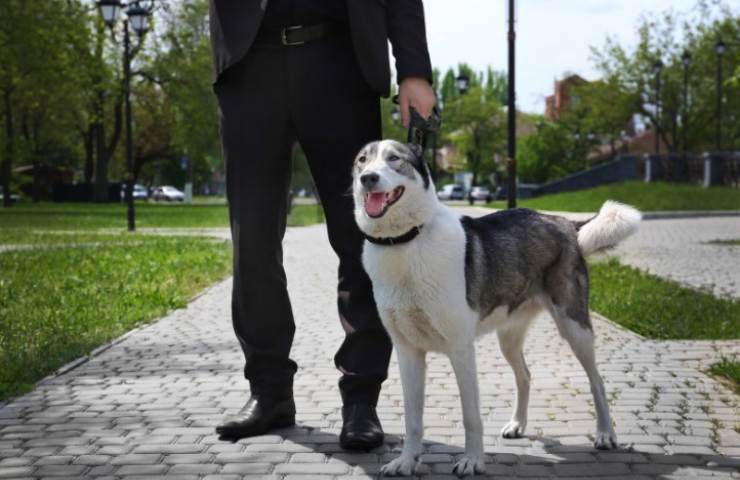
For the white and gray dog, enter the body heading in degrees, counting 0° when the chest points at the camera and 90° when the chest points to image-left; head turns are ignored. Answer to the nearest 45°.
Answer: approximately 45°

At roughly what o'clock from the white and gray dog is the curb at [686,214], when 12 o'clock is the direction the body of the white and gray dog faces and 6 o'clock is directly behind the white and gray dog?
The curb is roughly at 5 o'clock from the white and gray dog.

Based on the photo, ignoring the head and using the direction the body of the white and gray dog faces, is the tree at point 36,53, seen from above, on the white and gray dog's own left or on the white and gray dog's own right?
on the white and gray dog's own right

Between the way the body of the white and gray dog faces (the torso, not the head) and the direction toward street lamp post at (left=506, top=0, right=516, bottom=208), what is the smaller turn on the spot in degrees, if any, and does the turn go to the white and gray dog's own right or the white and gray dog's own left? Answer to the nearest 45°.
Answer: approximately 135° to the white and gray dog's own right
